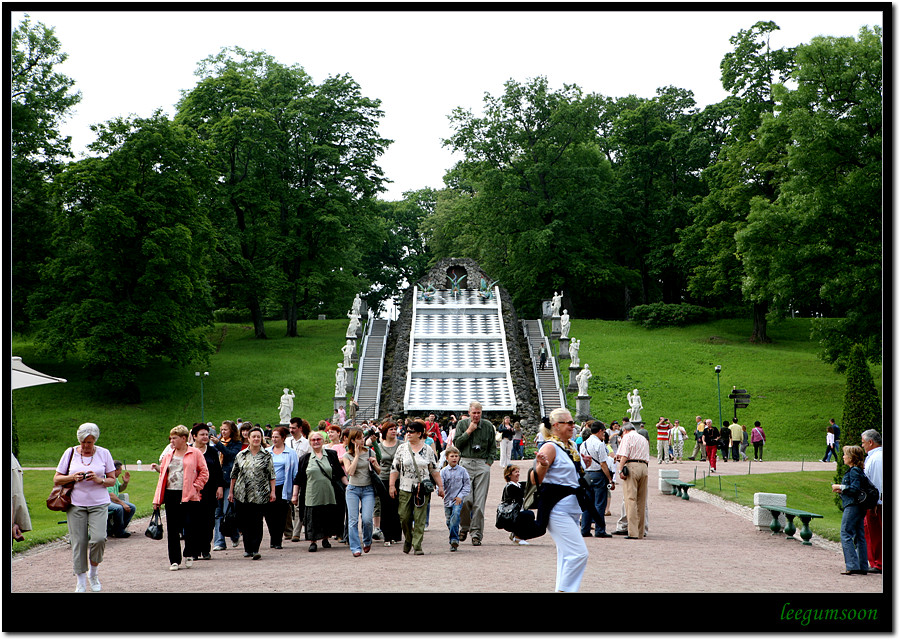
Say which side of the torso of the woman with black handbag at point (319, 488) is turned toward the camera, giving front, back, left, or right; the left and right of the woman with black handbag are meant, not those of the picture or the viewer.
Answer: front

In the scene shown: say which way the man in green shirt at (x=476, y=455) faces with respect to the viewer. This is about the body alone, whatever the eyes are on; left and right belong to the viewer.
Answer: facing the viewer

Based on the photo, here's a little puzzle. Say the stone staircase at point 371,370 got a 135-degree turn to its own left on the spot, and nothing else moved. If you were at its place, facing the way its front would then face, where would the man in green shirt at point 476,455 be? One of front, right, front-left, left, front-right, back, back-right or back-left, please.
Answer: back-right

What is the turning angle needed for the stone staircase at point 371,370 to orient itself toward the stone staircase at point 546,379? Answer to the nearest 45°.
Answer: approximately 90° to its left

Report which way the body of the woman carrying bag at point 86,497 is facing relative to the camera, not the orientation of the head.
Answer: toward the camera

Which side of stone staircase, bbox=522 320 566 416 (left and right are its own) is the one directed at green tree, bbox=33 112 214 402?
right

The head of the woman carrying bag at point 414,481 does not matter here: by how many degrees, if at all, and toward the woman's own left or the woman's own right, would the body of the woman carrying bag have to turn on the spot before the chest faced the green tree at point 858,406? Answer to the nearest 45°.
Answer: approximately 135° to the woman's own left

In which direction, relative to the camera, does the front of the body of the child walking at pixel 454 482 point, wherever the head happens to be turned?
toward the camera

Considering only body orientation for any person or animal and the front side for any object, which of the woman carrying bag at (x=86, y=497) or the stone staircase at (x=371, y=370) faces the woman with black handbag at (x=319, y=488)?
the stone staircase

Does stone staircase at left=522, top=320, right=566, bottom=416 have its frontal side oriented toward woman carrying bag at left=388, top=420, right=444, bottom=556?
yes

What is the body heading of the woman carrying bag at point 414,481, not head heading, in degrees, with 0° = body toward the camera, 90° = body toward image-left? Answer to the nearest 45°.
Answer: approximately 0°

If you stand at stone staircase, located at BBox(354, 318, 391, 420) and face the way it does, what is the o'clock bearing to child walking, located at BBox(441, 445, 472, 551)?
The child walking is roughly at 12 o'clock from the stone staircase.

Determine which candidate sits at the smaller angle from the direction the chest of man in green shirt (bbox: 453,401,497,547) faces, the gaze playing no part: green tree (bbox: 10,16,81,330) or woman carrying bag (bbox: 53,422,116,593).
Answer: the woman carrying bag

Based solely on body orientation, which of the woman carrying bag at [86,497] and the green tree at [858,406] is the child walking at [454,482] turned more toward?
the woman carrying bag
